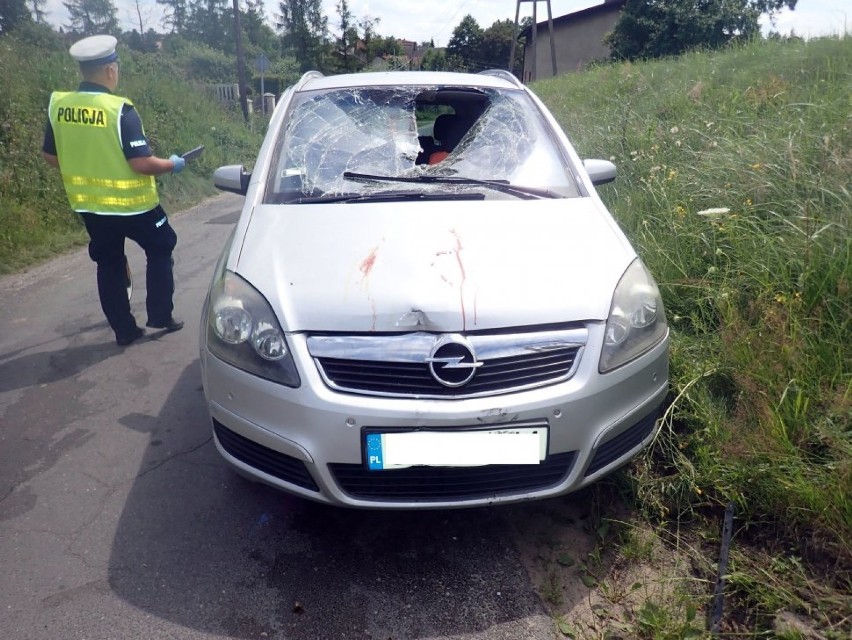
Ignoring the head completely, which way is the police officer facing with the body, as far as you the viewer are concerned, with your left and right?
facing away from the viewer and to the right of the viewer

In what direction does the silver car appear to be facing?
toward the camera

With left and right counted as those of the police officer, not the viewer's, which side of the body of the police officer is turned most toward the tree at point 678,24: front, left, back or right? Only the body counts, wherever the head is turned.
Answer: front

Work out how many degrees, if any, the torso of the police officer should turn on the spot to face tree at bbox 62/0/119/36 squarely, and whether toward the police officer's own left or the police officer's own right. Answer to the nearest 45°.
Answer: approximately 45° to the police officer's own left

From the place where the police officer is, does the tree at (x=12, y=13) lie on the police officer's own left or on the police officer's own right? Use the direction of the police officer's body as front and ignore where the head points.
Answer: on the police officer's own left

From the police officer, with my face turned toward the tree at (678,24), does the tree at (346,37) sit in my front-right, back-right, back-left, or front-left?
front-left

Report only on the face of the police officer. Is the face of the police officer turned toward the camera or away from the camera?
away from the camera

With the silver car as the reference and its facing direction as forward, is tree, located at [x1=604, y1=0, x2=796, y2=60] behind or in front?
behind

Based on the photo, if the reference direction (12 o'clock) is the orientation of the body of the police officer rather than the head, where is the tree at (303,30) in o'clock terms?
The tree is roughly at 11 o'clock from the police officer.

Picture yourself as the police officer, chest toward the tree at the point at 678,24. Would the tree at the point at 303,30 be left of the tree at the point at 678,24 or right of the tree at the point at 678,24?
left

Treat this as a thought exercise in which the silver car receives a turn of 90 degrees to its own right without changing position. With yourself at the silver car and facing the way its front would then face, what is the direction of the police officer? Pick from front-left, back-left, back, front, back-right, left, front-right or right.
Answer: front-right

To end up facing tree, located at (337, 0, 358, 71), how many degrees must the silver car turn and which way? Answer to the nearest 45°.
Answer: approximately 180°
